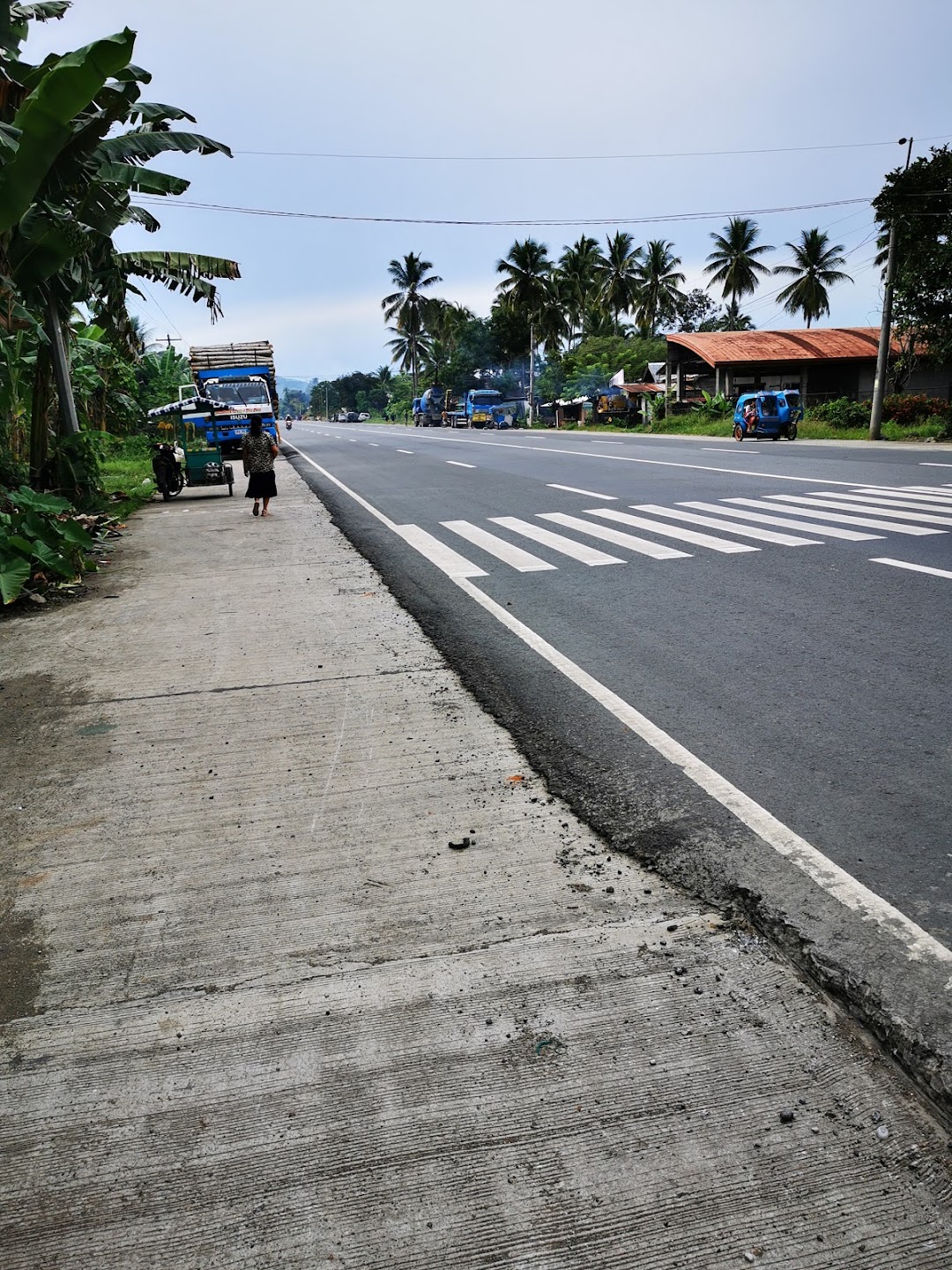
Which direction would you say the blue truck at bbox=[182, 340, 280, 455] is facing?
toward the camera

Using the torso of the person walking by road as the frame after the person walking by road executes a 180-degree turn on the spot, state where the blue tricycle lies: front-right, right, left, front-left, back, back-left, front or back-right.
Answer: back-left

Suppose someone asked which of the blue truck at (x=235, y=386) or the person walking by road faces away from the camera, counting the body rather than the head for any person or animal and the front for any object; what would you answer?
the person walking by road

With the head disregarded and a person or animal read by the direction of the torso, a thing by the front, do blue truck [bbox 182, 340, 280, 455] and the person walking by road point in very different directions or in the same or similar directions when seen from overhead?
very different directions

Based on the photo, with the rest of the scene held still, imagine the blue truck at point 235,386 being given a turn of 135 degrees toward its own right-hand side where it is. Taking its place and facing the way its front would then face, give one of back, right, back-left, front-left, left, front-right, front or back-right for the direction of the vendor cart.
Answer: back-left

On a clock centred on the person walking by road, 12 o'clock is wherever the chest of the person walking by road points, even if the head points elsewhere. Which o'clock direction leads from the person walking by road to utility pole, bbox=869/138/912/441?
The utility pole is roughly at 2 o'clock from the person walking by road.

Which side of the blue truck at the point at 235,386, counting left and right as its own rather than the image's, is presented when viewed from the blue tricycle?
left

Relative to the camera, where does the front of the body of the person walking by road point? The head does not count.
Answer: away from the camera

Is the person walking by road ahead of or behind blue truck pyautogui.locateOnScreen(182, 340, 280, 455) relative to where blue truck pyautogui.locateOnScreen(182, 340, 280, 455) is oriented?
ahead

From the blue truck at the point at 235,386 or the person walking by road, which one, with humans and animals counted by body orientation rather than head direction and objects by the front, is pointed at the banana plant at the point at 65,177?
the blue truck

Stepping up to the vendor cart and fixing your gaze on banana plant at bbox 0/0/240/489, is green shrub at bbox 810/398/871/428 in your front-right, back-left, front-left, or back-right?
back-left

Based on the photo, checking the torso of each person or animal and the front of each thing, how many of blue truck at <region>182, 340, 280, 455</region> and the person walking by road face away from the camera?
1

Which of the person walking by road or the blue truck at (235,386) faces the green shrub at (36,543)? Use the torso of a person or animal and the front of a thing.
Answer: the blue truck

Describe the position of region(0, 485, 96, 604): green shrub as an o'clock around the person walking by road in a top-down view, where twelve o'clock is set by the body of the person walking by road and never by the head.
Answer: The green shrub is roughly at 7 o'clock from the person walking by road.

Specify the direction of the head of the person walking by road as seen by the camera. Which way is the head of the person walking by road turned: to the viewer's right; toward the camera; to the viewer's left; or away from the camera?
away from the camera

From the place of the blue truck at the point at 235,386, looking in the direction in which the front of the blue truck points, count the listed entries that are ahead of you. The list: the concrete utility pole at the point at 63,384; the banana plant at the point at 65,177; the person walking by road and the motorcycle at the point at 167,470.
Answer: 4

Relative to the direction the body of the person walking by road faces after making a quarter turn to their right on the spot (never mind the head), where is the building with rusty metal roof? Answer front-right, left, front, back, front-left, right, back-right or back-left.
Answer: front-left

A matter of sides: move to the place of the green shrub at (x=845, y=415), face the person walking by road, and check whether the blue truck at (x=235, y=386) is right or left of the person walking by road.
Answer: right

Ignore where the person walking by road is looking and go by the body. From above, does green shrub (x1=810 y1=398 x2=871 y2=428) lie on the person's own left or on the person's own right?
on the person's own right

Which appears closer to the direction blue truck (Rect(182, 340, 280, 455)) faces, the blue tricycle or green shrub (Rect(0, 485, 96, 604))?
the green shrub
